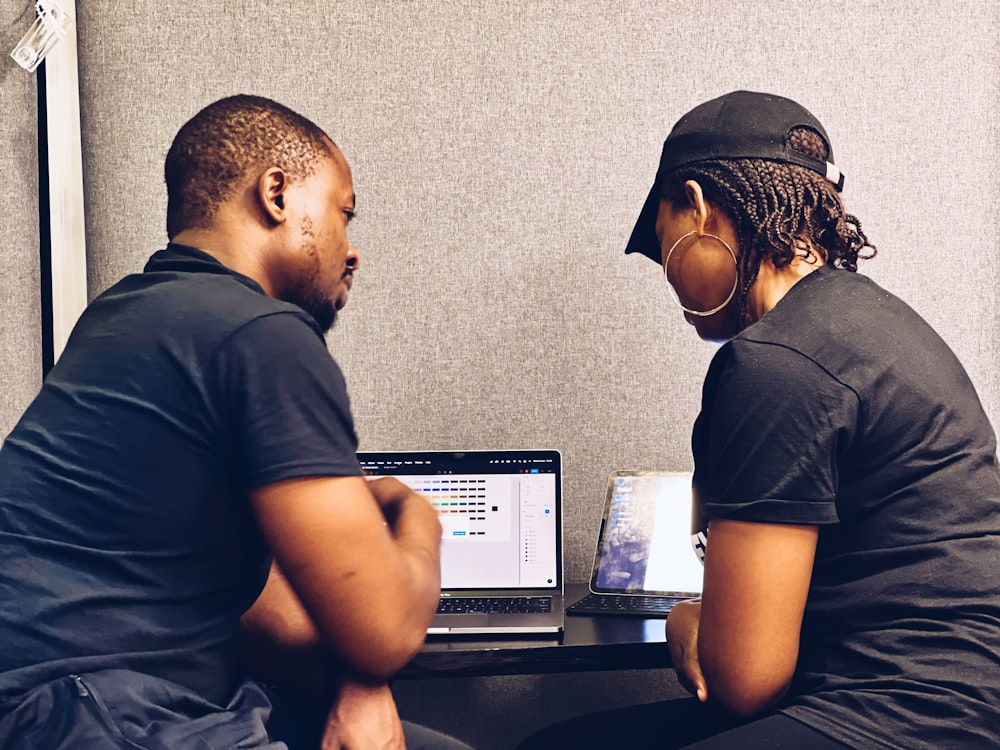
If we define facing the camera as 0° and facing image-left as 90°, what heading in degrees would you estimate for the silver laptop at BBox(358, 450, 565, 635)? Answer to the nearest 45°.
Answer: approximately 0°

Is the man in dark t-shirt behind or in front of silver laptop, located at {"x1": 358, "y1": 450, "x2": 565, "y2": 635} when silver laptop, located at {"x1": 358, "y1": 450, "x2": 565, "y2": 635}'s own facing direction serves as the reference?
in front

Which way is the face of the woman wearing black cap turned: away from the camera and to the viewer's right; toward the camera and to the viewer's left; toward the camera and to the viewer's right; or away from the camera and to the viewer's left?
away from the camera and to the viewer's left

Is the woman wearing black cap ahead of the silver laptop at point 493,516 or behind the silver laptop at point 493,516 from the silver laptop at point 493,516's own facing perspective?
ahead

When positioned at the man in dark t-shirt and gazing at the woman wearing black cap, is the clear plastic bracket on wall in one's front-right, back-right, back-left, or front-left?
back-left

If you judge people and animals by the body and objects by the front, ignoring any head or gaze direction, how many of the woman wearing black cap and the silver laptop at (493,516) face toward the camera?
1

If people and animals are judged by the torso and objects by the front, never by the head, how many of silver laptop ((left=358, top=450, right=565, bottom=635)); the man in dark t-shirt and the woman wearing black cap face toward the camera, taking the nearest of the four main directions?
1

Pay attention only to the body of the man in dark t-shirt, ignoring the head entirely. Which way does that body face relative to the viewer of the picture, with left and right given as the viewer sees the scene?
facing away from the viewer and to the right of the viewer

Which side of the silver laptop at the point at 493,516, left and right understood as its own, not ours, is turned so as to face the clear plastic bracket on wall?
right

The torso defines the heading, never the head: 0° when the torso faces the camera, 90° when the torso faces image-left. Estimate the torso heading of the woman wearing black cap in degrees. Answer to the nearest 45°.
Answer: approximately 135°

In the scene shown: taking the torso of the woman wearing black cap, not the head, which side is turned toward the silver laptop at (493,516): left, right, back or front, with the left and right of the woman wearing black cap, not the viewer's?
front

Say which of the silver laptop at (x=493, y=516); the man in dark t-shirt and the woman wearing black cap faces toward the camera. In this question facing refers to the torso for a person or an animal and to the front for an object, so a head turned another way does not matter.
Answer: the silver laptop

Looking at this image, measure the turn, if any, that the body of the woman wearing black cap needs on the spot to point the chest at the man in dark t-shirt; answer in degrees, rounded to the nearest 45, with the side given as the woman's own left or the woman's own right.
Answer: approximately 90° to the woman's own left
